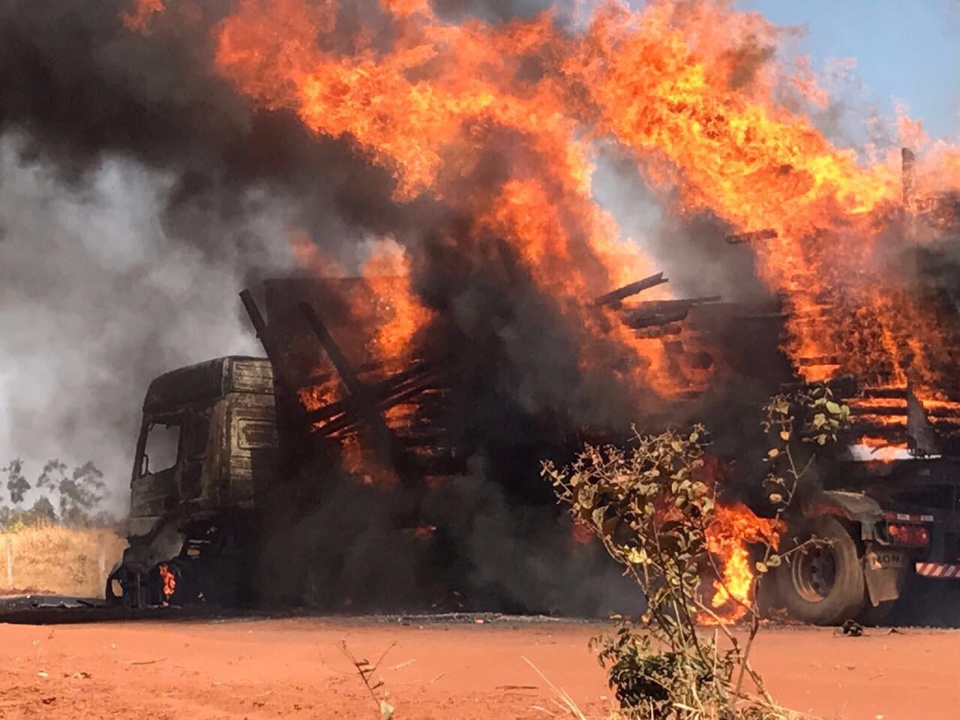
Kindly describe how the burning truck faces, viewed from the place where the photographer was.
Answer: facing away from the viewer and to the left of the viewer
